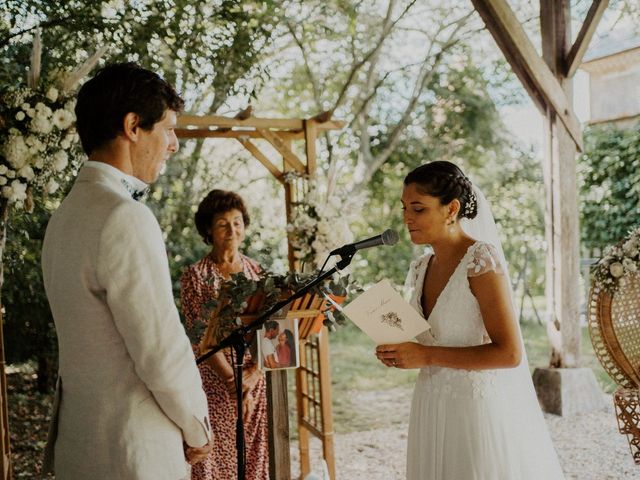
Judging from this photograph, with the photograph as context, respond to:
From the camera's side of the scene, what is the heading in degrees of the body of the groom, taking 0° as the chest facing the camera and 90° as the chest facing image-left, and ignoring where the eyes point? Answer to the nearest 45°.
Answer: approximately 225°

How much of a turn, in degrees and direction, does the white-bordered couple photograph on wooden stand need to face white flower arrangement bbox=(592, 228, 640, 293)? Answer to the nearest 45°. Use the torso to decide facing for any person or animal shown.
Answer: approximately 135° to its left

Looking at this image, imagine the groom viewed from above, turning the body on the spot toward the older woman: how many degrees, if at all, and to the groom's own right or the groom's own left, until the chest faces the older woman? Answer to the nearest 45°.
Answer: approximately 45° to the groom's own left

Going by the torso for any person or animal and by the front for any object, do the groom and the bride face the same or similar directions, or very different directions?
very different directions

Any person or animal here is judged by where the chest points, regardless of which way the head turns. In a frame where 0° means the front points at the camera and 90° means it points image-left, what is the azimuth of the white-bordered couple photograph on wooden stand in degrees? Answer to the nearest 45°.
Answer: approximately 0°

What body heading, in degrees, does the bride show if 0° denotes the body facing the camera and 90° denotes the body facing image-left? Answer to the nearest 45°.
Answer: approximately 45°

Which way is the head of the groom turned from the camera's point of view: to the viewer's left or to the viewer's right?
to the viewer's right

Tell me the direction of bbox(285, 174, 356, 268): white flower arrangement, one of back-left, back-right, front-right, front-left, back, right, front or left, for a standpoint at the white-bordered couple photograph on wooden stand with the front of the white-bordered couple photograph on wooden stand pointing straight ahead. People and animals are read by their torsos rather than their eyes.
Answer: back
